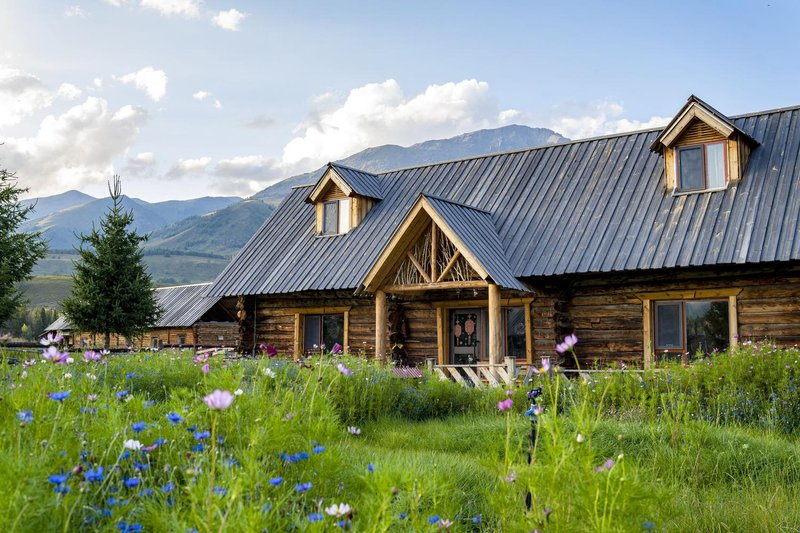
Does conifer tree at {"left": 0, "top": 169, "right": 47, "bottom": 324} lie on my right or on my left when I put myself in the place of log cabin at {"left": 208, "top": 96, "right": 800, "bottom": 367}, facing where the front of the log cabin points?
on my right

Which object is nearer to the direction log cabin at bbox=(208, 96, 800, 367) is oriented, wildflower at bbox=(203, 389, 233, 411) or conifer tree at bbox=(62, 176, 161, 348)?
the wildflower

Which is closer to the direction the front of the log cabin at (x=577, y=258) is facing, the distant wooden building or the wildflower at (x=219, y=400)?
the wildflower

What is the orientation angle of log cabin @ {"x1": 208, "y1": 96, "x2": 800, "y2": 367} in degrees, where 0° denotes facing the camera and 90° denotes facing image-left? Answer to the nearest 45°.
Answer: approximately 45°

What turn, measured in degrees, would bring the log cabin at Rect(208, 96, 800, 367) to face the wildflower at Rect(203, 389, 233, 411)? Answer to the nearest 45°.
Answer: approximately 45° to its left

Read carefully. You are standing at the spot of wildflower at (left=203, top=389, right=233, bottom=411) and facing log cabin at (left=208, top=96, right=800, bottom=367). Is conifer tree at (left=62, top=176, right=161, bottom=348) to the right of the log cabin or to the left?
left

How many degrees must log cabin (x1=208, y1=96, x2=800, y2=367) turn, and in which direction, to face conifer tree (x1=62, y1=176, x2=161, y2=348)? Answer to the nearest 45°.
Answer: approximately 90° to its right

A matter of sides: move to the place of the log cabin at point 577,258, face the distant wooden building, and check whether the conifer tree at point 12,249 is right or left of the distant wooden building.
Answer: left

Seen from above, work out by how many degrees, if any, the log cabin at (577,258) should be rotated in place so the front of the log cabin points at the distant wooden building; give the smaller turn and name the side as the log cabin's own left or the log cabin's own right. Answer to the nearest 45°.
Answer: approximately 90° to the log cabin's own right
